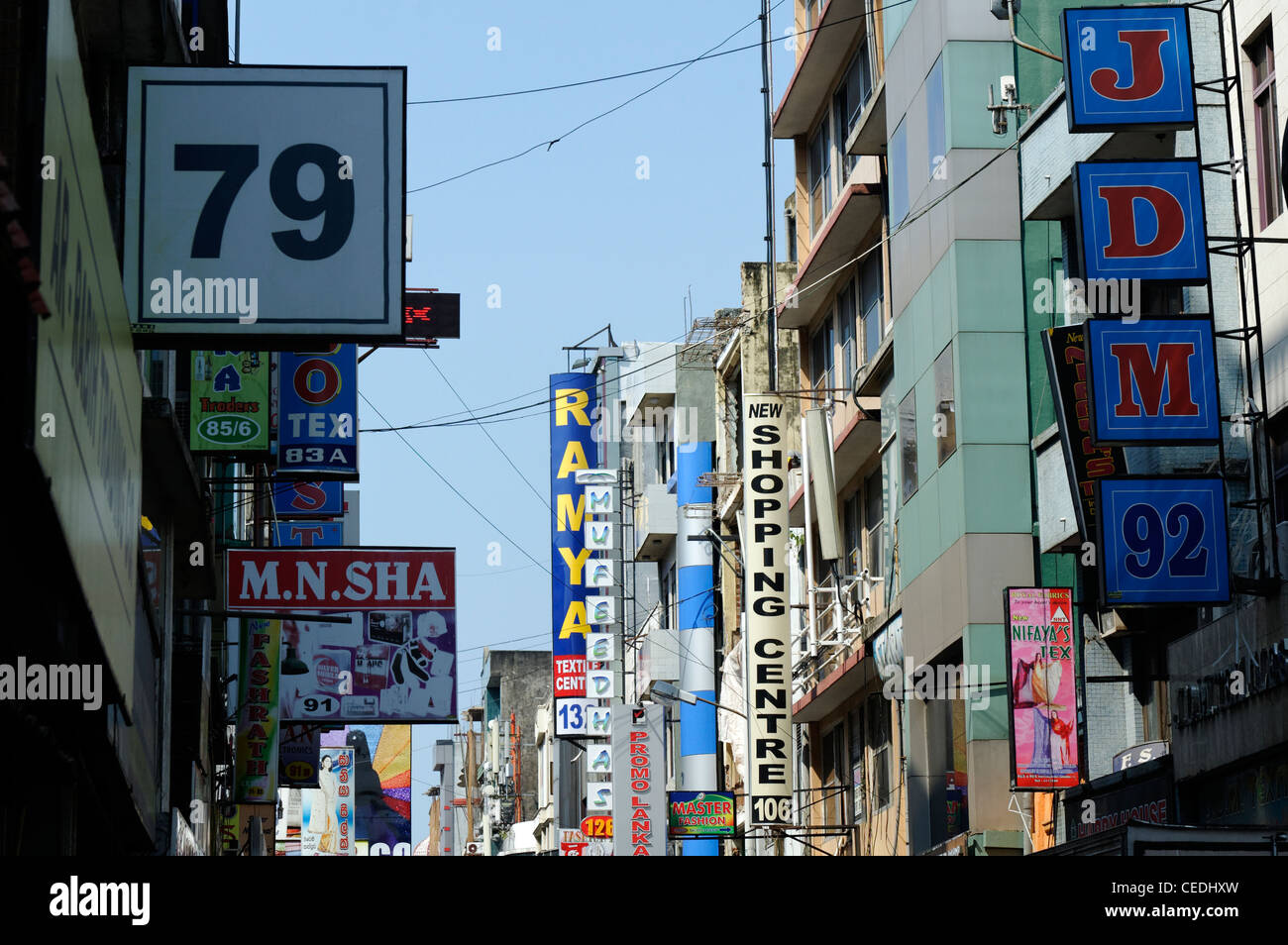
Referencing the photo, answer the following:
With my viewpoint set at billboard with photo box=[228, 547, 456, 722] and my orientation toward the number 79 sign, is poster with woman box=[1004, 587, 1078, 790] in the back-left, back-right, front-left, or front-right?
front-left

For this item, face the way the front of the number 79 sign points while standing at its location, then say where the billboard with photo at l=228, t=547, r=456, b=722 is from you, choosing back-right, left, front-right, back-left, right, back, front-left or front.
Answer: back

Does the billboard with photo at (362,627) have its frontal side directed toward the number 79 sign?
yes

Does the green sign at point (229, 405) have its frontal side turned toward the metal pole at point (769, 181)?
no

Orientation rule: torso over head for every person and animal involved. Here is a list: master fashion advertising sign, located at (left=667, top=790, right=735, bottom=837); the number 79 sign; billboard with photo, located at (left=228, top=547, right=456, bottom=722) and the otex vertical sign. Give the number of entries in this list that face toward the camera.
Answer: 4

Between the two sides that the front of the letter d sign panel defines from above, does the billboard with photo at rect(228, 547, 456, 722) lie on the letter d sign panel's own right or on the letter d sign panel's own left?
on the letter d sign panel's own right

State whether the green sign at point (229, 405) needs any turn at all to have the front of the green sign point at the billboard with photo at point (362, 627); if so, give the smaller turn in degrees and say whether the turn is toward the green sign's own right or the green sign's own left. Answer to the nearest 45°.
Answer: approximately 180°

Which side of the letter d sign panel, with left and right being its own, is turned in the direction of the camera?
front

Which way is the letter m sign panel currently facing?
toward the camera

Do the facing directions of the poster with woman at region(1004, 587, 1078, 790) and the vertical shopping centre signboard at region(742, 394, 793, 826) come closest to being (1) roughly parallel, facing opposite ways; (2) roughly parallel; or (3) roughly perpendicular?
roughly parallel

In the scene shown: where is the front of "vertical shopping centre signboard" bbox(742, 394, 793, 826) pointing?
toward the camera

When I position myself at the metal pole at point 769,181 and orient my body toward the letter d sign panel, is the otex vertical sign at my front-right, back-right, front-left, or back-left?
front-right

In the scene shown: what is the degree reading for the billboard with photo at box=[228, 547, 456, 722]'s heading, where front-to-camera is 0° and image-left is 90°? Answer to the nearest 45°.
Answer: approximately 0°

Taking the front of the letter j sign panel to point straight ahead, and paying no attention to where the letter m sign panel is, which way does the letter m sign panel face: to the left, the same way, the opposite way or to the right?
the same way

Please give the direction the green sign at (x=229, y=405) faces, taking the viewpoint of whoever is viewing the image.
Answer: facing the viewer

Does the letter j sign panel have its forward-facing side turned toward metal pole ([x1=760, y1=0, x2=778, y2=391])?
no
